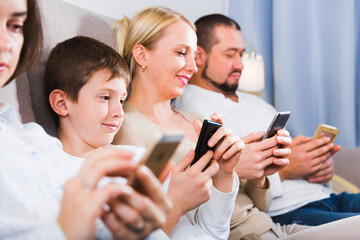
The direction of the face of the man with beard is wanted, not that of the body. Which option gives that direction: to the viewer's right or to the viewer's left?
to the viewer's right

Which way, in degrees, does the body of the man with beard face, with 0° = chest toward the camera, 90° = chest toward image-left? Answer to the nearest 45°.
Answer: approximately 315°

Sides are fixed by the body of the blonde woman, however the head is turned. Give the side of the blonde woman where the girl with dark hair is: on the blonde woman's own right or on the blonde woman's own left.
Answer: on the blonde woman's own right

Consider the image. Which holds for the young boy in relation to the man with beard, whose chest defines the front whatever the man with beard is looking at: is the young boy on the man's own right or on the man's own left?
on the man's own right

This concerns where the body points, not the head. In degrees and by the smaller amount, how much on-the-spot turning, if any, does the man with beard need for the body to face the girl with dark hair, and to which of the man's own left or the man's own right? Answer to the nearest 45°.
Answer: approximately 45° to the man's own right
